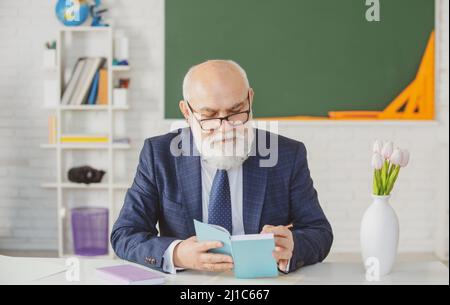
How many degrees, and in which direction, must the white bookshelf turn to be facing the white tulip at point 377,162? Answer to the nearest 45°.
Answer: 0° — it already faces it

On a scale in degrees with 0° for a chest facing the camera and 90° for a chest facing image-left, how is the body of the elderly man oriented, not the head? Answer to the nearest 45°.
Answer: approximately 0°

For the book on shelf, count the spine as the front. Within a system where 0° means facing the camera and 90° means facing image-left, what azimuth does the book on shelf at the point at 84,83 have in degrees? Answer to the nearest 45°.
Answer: approximately 0°

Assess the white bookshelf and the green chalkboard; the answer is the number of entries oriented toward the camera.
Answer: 2

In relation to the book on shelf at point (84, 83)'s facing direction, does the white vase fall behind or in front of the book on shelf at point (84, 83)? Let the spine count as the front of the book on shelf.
in front

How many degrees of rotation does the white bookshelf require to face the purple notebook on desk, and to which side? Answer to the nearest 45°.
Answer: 0° — it already faces it

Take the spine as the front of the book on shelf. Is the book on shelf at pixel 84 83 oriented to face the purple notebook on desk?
yes
